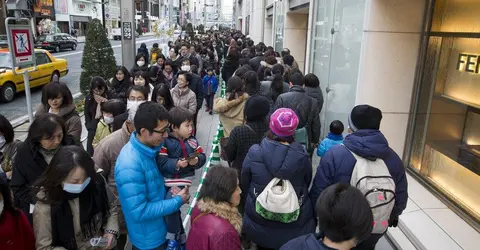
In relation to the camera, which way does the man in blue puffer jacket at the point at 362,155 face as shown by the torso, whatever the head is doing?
away from the camera

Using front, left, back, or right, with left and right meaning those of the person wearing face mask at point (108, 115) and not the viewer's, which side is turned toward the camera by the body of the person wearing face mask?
front

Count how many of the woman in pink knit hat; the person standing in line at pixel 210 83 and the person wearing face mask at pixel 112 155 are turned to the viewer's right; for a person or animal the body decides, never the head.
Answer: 0

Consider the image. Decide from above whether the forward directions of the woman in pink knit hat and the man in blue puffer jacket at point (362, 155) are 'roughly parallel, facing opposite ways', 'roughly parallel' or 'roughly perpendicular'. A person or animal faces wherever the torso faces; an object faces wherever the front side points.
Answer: roughly parallel

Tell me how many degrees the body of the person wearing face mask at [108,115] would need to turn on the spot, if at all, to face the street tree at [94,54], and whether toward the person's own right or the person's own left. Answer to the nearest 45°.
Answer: approximately 180°

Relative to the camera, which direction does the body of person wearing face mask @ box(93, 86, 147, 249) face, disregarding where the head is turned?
toward the camera

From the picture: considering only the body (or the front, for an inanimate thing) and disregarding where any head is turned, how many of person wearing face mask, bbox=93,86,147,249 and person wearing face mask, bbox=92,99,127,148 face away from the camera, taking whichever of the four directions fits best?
0

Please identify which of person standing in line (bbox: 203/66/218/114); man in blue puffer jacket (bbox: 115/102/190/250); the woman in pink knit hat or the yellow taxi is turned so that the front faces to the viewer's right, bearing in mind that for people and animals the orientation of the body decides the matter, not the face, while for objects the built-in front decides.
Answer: the man in blue puffer jacket

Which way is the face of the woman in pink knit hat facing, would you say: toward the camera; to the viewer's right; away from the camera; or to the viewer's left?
away from the camera

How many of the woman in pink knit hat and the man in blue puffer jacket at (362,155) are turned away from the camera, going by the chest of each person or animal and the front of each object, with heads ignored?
2

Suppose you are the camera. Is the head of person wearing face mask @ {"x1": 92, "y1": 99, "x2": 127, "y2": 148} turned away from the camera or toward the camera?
toward the camera
